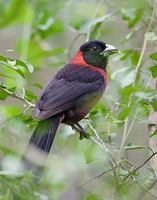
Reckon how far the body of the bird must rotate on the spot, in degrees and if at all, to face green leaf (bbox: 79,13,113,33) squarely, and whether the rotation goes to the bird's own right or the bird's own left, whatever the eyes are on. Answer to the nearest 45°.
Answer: approximately 45° to the bird's own left

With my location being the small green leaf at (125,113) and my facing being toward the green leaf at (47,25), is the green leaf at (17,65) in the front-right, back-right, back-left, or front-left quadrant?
front-left

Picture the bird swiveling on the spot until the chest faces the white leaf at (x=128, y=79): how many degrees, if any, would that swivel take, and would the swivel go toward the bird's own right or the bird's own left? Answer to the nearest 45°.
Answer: approximately 45° to the bird's own right

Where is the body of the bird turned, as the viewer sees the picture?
to the viewer's right

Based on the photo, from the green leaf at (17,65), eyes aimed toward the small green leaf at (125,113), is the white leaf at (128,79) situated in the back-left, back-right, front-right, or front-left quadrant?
front-left

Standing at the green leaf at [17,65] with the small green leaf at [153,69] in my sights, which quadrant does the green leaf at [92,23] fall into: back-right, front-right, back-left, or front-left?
front-left

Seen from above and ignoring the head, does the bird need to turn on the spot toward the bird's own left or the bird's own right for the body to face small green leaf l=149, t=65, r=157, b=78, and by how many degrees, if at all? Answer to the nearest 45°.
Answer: approximately 45° to the bird's own right

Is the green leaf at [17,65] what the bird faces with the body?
no
